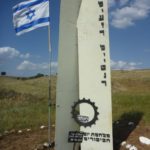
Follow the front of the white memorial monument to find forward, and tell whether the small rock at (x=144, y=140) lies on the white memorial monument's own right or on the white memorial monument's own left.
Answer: on the white memorial monument's own left

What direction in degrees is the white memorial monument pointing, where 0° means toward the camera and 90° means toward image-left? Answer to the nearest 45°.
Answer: approximately 0°
